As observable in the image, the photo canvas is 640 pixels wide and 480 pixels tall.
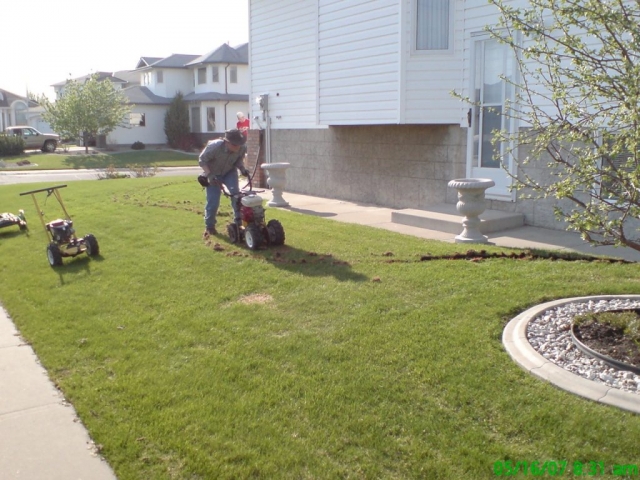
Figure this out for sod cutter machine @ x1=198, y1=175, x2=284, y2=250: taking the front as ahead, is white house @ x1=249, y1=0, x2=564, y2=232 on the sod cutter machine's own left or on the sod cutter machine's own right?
on the sod cutter machine's own left

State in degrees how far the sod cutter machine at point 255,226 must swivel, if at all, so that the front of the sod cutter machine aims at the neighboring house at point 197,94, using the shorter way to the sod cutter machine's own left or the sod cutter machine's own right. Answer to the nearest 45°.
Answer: approximately 135° to the sod cutter machine's own left

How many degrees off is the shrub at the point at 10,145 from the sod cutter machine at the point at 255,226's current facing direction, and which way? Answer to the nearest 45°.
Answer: approximately 135° to its left

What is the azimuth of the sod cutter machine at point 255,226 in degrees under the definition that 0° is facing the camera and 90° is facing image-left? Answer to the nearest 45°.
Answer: approximately 315°

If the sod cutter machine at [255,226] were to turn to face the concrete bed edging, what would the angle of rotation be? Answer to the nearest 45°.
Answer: approximately 45° to its right

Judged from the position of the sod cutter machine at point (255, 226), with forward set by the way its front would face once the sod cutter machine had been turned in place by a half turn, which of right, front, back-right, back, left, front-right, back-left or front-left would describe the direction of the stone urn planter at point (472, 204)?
back-right

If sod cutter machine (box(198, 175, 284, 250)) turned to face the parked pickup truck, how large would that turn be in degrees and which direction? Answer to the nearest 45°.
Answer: approximately 135° to its left

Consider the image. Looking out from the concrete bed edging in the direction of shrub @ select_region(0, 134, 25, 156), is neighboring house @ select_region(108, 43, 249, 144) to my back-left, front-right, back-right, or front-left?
front-right

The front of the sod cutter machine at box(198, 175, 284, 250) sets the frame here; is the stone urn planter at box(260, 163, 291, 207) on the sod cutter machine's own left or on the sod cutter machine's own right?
on the sod cutter machine's own left

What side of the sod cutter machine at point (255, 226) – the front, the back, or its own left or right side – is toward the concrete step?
left
